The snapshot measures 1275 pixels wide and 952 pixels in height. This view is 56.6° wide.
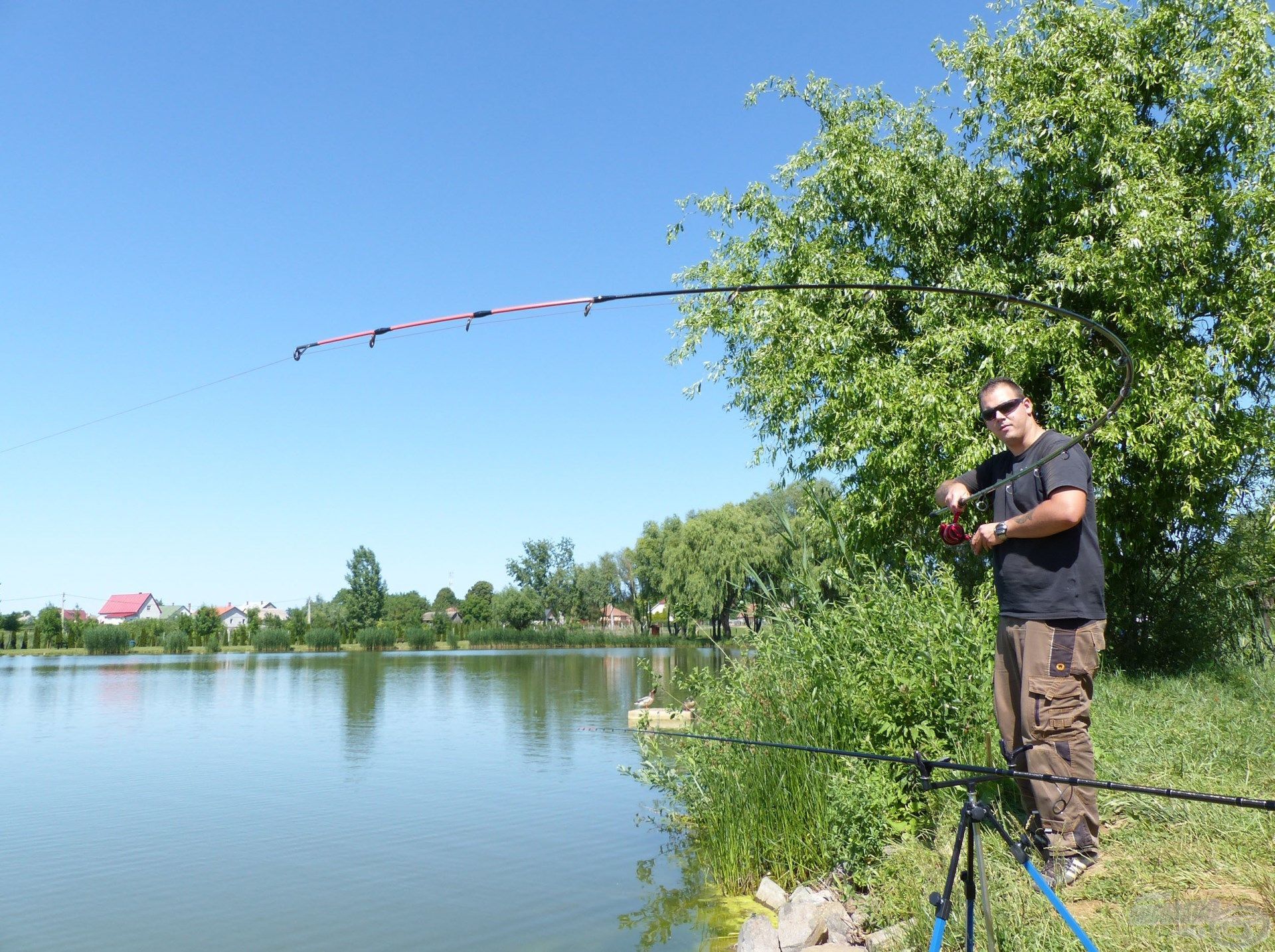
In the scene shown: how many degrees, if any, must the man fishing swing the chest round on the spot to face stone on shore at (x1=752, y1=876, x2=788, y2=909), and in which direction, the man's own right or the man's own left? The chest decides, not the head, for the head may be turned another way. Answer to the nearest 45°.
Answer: approximately 90° to the man's own right

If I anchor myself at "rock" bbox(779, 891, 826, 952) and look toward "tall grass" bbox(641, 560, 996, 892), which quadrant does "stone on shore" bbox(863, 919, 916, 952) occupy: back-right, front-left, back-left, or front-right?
back-right

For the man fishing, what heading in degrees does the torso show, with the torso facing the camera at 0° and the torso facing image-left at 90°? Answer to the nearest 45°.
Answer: approximately 45°

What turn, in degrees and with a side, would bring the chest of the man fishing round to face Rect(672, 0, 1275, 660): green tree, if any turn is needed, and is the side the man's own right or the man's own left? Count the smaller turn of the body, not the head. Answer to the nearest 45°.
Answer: approximately 135° to the man's own right

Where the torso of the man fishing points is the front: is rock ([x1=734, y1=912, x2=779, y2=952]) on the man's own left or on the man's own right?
on the man's own right

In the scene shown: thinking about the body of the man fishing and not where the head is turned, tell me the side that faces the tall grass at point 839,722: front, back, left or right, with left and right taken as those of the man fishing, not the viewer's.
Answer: right
